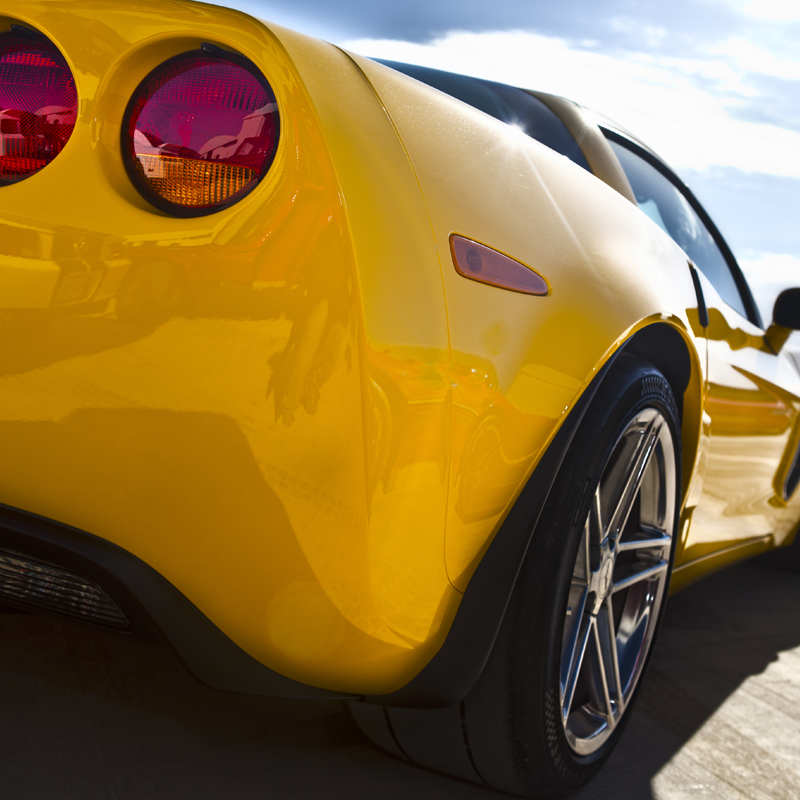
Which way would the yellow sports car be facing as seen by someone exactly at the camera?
facing away from the viewer and to the right of the viewer
